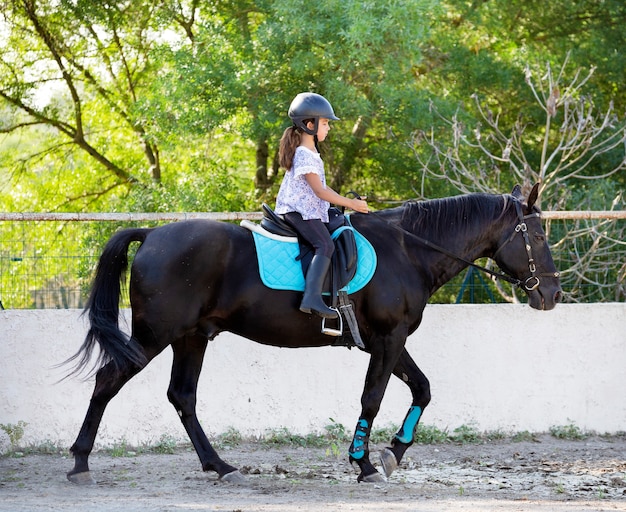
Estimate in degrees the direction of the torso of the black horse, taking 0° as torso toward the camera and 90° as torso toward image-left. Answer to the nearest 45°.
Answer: approximately 270°

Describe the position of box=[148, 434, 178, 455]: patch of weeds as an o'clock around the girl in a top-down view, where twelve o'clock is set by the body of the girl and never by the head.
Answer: The patch of weeds is roughly at 8 o'clock from the girl.

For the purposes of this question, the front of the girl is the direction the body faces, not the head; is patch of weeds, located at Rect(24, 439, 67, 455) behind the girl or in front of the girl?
behind

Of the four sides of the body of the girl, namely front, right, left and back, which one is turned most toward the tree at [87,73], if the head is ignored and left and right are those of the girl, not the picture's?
left

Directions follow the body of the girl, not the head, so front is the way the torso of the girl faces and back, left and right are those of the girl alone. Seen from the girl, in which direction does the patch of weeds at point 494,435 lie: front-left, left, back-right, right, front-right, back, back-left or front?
front-left

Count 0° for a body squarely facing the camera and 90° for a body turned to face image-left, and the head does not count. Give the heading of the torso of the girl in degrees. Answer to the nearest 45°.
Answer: approximately 270°

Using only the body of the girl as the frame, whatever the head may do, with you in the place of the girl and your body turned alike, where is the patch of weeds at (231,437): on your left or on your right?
on your left

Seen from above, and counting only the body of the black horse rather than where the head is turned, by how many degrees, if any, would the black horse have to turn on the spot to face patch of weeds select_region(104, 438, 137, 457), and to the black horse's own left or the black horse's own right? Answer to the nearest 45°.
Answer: approximately 135° to the black horse's own left

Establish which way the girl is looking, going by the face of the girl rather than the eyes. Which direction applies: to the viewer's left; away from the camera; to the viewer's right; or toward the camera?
to the viewer's right
